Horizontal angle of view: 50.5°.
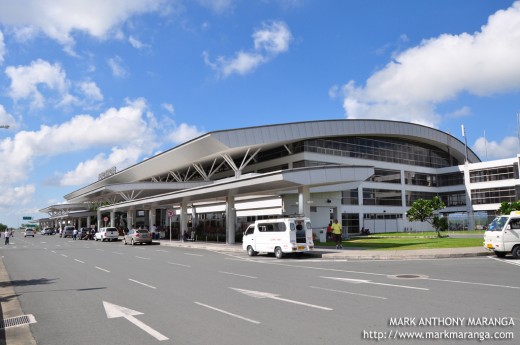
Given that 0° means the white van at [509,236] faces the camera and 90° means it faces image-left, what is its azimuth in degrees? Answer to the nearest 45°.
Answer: approximately 45°

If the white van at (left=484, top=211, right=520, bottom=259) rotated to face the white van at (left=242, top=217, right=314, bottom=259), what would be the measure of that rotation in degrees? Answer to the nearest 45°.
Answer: approximately 45° to its right

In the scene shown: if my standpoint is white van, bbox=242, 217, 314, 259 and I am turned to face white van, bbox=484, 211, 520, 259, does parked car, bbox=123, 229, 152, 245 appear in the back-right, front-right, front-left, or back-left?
back-left

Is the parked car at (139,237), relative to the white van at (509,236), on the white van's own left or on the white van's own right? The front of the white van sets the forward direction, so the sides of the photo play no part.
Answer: on the white van's own right
